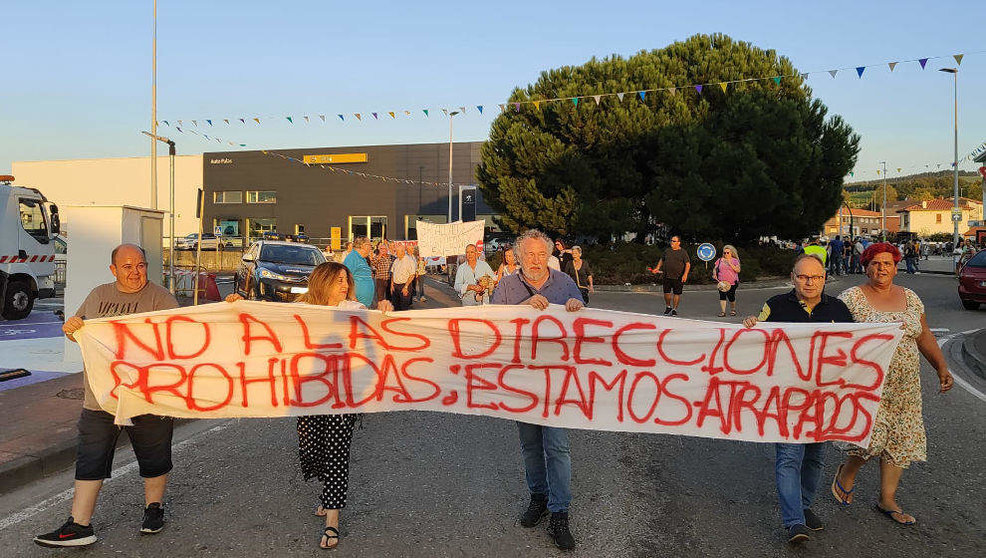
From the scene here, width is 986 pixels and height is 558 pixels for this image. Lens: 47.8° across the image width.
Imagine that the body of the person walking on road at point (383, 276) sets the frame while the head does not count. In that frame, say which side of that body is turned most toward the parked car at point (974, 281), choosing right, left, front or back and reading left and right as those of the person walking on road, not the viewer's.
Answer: left

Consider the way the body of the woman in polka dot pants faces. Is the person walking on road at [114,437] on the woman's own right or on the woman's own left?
on the woman's own right

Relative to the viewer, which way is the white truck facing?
to the viewer's right

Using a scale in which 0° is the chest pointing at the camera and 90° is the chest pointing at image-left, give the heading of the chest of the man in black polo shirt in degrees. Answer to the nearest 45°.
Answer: approximately 0°

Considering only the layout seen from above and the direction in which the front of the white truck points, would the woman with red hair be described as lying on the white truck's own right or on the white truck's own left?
on the white truck's own right

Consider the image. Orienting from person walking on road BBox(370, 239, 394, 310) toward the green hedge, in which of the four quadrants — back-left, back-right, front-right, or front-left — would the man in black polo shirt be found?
back-right

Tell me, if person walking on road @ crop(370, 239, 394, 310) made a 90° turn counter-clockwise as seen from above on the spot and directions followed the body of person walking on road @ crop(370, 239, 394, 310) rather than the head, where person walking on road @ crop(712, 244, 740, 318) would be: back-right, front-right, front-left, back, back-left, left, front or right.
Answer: front

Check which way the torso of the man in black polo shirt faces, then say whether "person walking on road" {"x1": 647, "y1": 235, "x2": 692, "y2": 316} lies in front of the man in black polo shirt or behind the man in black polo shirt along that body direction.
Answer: behind

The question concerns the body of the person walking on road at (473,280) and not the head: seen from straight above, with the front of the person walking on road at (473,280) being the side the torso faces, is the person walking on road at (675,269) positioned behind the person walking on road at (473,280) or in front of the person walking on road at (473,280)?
behind
